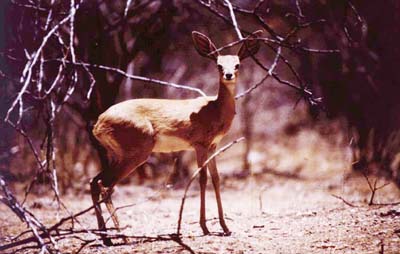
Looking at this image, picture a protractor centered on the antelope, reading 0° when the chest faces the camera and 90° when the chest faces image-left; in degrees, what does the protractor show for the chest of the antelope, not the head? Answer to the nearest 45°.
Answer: approximately 270°
